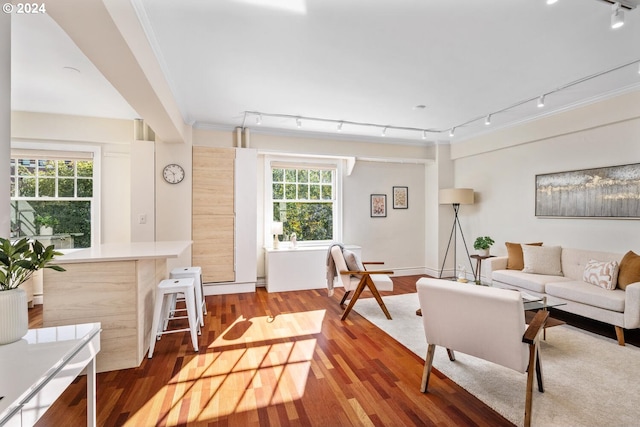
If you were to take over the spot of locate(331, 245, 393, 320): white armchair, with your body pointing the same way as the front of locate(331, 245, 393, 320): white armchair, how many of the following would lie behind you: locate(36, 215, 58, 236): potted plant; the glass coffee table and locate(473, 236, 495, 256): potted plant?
1

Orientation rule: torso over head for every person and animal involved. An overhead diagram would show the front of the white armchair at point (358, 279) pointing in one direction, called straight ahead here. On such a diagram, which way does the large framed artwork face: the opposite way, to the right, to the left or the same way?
the opposite way

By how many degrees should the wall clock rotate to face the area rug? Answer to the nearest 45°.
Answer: approximately 45° to its left

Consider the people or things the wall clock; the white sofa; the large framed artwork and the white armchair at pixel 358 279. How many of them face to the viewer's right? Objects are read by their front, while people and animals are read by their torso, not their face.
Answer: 1

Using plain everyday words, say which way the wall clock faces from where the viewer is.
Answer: facing the viewer

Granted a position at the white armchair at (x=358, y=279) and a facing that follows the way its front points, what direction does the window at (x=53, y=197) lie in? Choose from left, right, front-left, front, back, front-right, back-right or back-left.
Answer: back

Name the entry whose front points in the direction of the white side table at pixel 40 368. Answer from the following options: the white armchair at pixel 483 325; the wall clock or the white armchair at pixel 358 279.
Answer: the wall clock

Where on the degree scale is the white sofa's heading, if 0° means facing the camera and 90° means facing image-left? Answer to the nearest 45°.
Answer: approximately 45°

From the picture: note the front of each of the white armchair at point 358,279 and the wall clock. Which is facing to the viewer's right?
the white armchair

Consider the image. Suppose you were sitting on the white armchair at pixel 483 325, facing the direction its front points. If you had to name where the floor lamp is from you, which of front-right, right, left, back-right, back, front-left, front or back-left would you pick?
front-left

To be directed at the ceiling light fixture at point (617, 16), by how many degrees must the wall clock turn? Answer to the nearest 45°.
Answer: approximately 45° to its left

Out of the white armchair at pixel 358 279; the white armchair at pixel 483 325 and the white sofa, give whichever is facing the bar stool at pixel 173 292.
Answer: the white sofa

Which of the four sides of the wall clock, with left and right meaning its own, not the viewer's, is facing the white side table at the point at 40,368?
front
